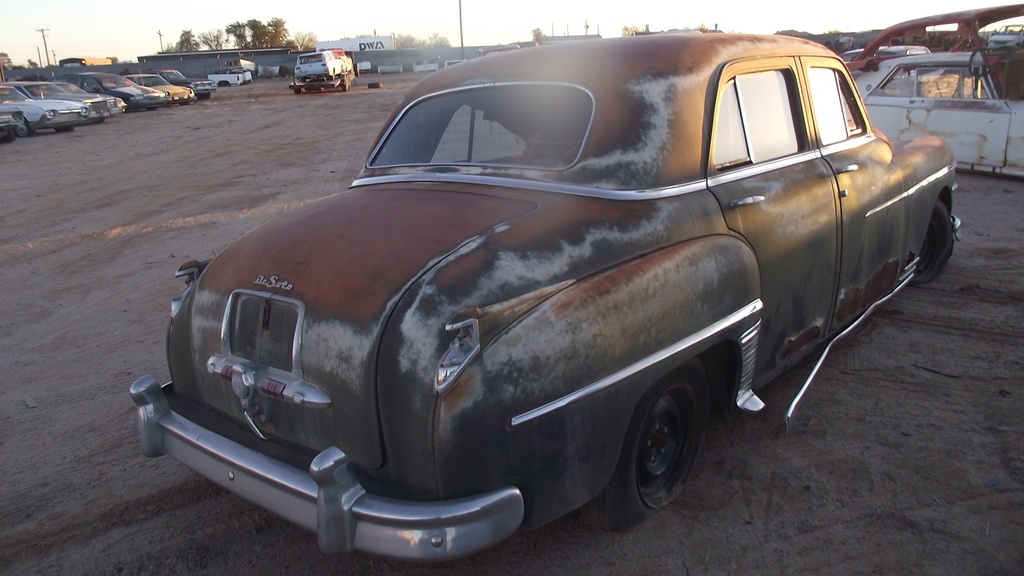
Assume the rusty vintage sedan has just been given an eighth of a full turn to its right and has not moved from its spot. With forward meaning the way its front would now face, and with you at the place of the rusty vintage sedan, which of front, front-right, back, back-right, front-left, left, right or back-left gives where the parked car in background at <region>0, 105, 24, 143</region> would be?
back-left

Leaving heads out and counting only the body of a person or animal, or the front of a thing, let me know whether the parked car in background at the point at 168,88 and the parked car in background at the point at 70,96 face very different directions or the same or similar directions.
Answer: same or similar directions

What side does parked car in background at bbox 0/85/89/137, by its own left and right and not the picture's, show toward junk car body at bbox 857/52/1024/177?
front

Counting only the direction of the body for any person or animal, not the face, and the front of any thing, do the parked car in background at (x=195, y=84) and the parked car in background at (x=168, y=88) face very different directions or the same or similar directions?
same or similar directions

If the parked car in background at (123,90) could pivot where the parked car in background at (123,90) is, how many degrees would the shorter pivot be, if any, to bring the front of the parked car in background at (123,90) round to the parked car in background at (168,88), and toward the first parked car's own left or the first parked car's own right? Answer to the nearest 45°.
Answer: approximately 90° to the first parked car's own left

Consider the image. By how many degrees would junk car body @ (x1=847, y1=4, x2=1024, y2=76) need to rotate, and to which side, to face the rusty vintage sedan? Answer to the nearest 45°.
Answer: approximately 90° to its left

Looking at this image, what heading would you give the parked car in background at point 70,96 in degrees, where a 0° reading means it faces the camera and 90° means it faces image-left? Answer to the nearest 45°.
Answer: approximately 315°

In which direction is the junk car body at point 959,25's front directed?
to the viewer's left

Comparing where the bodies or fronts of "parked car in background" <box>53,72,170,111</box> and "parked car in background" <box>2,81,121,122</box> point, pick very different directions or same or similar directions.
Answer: same or similar directions

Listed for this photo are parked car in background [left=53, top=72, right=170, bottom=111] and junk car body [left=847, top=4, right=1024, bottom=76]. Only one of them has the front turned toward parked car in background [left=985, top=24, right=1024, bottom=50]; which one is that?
parked car in background [left=53, top=72, right=170, bottom=111]

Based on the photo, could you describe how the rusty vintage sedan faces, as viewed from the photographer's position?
facing away from the viewer and to the right of the viewer

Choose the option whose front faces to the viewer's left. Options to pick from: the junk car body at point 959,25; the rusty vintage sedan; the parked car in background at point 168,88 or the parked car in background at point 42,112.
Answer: the junk car body

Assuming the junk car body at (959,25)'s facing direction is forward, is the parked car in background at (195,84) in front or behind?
in front

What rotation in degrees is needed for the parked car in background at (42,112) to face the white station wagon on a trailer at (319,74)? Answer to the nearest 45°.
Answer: approximately 90° to its left

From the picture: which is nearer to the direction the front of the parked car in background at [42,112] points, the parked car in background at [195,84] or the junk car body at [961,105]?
the junk car body
